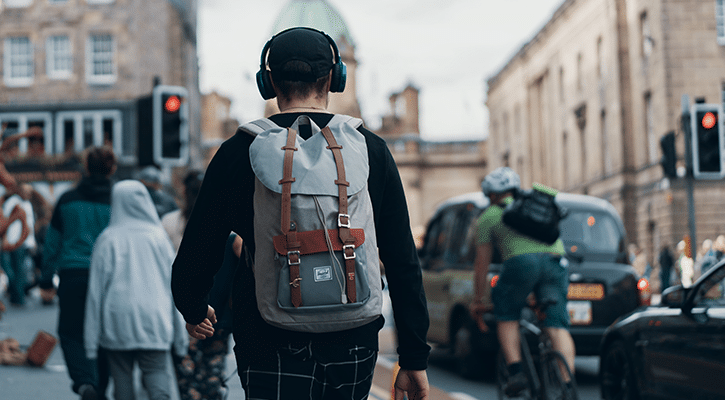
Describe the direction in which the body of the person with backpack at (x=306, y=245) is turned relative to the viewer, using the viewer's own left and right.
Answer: facing away from the viewer

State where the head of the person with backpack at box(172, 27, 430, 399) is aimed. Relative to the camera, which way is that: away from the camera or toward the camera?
away from the camera

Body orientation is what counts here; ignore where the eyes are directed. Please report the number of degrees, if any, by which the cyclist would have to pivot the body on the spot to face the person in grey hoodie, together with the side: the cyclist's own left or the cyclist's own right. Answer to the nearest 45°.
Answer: approximately 90° to the cyclist's own left

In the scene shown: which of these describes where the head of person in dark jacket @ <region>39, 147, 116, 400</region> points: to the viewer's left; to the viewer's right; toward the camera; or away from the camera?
away from the camera

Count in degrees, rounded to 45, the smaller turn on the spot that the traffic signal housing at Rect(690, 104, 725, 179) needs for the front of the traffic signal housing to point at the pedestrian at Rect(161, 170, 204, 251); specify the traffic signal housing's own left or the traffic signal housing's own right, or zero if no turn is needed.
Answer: approximately 45° to the traffic signal housing's own right
